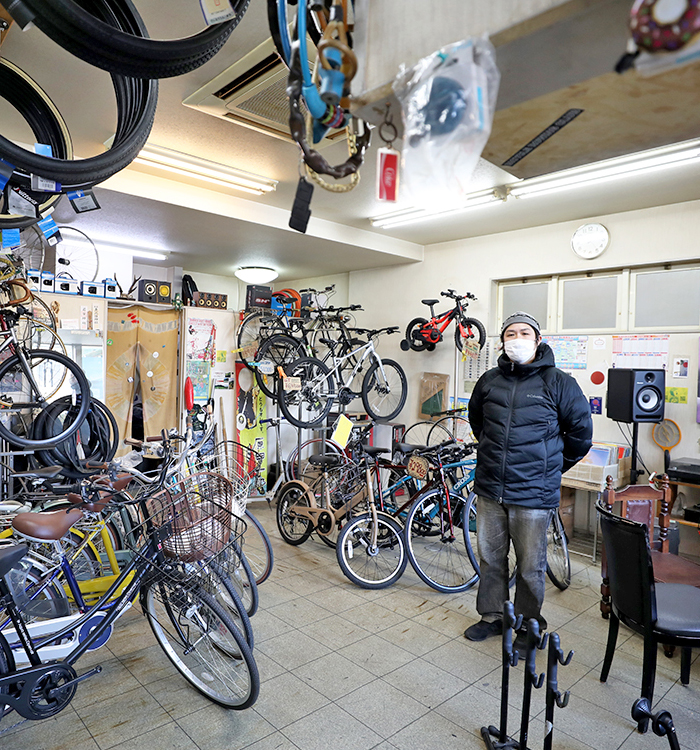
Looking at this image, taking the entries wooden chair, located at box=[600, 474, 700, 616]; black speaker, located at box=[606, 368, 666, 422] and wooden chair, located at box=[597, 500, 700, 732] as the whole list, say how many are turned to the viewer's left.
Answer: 0

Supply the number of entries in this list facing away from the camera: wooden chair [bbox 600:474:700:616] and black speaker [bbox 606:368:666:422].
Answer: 0

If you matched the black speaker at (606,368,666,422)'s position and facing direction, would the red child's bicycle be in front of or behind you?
behind

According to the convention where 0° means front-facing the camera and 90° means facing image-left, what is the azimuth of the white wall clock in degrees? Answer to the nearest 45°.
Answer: approximately 45°

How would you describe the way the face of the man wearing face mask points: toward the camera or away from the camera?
toward the camera

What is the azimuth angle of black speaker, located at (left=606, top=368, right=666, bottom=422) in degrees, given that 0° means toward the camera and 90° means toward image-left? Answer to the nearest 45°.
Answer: approximately 315°

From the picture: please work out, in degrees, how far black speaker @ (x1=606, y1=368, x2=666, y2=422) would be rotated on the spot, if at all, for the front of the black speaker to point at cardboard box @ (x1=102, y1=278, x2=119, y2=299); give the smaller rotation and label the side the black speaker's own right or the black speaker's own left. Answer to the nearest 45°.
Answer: approximately 135° to the black speaker's own right

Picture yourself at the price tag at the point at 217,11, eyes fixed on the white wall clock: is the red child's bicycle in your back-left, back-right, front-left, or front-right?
front-left

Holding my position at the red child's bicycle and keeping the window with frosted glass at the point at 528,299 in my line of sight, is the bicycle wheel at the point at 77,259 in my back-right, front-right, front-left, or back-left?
back-right

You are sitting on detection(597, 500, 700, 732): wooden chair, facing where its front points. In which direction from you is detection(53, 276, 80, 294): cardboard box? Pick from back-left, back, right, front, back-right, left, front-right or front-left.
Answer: back-left

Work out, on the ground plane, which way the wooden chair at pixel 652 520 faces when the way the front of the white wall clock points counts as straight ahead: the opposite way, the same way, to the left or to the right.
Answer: to the left

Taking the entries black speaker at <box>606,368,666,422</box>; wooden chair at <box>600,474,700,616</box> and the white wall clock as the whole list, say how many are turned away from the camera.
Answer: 0

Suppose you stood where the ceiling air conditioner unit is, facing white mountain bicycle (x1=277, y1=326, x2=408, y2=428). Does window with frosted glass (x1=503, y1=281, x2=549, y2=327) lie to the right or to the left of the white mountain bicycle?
right
